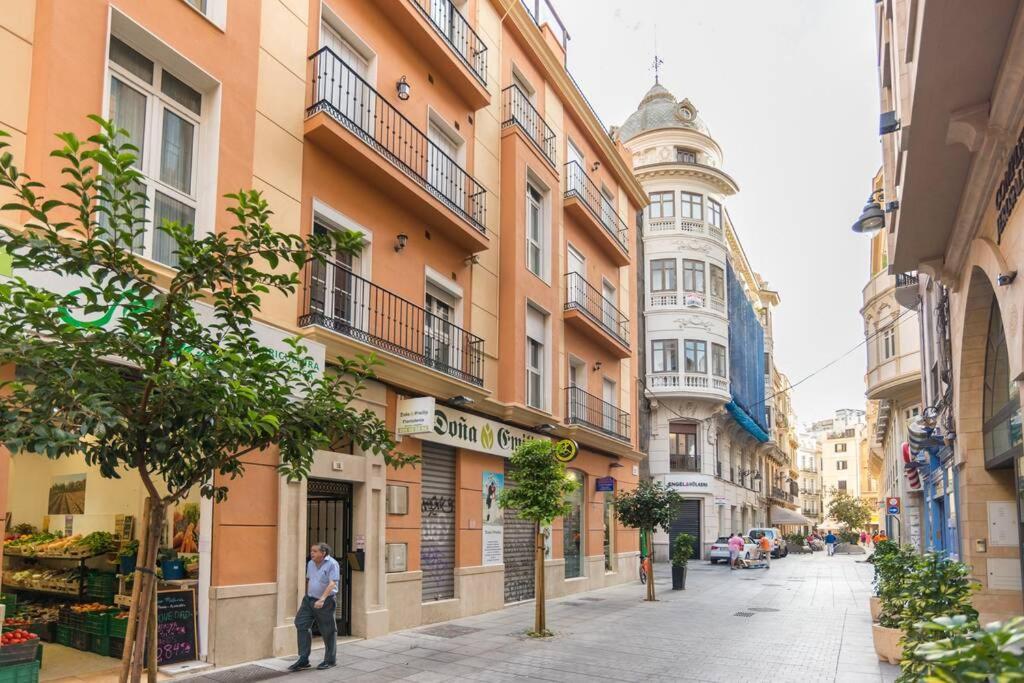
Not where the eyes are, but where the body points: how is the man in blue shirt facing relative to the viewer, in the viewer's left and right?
facing the viewer and to the left of the viewer

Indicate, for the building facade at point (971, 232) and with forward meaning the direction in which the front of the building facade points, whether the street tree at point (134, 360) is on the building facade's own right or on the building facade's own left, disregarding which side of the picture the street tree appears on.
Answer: on the building facade's own left

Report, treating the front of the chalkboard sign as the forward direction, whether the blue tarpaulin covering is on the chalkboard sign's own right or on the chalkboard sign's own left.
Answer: on the chalkboard sign's own left

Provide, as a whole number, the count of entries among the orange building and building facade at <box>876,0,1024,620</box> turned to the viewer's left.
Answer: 1

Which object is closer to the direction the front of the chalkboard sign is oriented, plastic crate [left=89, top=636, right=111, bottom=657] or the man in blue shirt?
the man in blue shirt

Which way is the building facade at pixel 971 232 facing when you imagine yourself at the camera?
facing to the left of the viewer

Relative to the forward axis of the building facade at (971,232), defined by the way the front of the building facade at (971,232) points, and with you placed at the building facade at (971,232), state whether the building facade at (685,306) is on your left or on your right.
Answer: on your right

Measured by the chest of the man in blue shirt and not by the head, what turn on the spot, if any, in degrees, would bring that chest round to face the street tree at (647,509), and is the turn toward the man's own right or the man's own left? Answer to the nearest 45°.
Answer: approximately 180°

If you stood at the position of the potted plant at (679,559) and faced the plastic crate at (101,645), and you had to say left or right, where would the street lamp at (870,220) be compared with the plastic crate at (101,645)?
left

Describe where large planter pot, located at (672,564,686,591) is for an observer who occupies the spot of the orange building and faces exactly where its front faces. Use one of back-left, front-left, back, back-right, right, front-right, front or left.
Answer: left

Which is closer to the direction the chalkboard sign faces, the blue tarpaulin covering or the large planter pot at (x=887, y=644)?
the large planter pot

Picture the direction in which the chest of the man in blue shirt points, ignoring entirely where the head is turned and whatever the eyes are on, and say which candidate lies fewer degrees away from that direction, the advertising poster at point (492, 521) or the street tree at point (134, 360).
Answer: the street tree

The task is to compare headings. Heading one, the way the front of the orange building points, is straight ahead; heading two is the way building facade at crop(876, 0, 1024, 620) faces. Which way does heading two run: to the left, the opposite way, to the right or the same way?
the opposite way

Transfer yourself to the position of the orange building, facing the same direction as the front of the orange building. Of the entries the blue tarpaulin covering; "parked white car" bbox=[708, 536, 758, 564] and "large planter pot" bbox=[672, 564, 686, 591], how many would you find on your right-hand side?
0

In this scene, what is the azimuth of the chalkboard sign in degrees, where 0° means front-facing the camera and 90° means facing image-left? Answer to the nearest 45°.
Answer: approximately 315°

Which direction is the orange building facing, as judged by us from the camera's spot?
facing the viewer and to the right of the viewer

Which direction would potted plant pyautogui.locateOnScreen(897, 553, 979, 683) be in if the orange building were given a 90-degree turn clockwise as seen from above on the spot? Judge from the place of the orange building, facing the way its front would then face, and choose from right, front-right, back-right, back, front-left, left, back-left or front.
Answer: left

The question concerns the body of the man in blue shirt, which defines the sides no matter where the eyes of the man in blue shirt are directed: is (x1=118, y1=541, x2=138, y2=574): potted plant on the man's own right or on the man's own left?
on the man's own right

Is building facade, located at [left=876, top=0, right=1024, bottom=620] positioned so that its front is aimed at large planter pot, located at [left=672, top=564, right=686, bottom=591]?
no

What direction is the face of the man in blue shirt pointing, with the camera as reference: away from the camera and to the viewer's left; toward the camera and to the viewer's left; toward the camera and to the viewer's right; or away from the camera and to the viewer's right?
toward the camera and to the viewer's left
